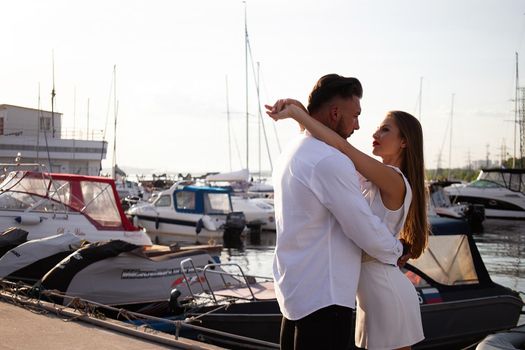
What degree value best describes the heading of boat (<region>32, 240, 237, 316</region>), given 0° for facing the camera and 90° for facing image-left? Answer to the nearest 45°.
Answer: approximately 90°

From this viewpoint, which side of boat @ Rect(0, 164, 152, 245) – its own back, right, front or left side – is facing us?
left

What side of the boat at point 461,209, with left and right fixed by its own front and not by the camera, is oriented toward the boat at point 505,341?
left

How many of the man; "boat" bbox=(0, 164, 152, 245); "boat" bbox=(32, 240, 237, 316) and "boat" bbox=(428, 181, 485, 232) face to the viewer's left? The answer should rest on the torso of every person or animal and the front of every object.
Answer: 3

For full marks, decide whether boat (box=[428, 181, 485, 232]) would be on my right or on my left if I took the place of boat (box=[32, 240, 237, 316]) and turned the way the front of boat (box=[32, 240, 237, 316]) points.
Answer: on my right

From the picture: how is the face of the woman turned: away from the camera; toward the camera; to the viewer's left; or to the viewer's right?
to the viewer's left

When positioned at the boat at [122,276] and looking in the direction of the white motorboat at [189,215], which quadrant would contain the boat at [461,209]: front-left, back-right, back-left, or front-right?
front-right

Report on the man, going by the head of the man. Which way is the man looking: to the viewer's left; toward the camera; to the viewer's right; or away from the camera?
to the viewer's right

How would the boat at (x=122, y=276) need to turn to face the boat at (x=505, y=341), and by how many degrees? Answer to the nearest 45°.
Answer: approximately 90° to its left

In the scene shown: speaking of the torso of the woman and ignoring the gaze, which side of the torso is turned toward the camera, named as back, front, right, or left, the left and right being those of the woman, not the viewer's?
left

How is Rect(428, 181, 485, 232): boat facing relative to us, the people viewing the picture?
facing to the left of the viewer

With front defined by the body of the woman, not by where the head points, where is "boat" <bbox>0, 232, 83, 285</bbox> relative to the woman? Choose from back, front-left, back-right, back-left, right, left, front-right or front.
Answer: front-right

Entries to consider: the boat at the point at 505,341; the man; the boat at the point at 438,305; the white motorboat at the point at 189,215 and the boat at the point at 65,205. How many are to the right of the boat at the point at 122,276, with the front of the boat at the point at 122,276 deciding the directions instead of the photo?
2

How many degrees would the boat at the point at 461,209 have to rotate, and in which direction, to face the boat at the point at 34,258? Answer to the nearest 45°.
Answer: approximately 90° to its left
